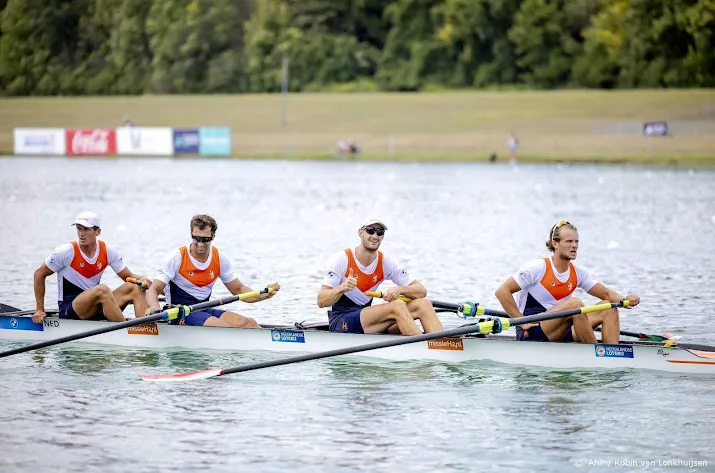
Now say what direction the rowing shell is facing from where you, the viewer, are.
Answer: facing to the left of the viewer

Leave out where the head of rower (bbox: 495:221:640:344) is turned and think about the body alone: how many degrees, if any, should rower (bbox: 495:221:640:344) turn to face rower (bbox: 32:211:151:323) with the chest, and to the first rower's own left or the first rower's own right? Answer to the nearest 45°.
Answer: approximately 135° to the first rower's own right

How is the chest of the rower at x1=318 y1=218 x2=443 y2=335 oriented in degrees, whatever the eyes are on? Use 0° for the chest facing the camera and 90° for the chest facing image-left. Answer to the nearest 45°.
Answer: approximately 315°

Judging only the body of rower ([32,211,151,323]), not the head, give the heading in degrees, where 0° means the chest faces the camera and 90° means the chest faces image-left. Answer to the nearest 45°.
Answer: approximately 315°
